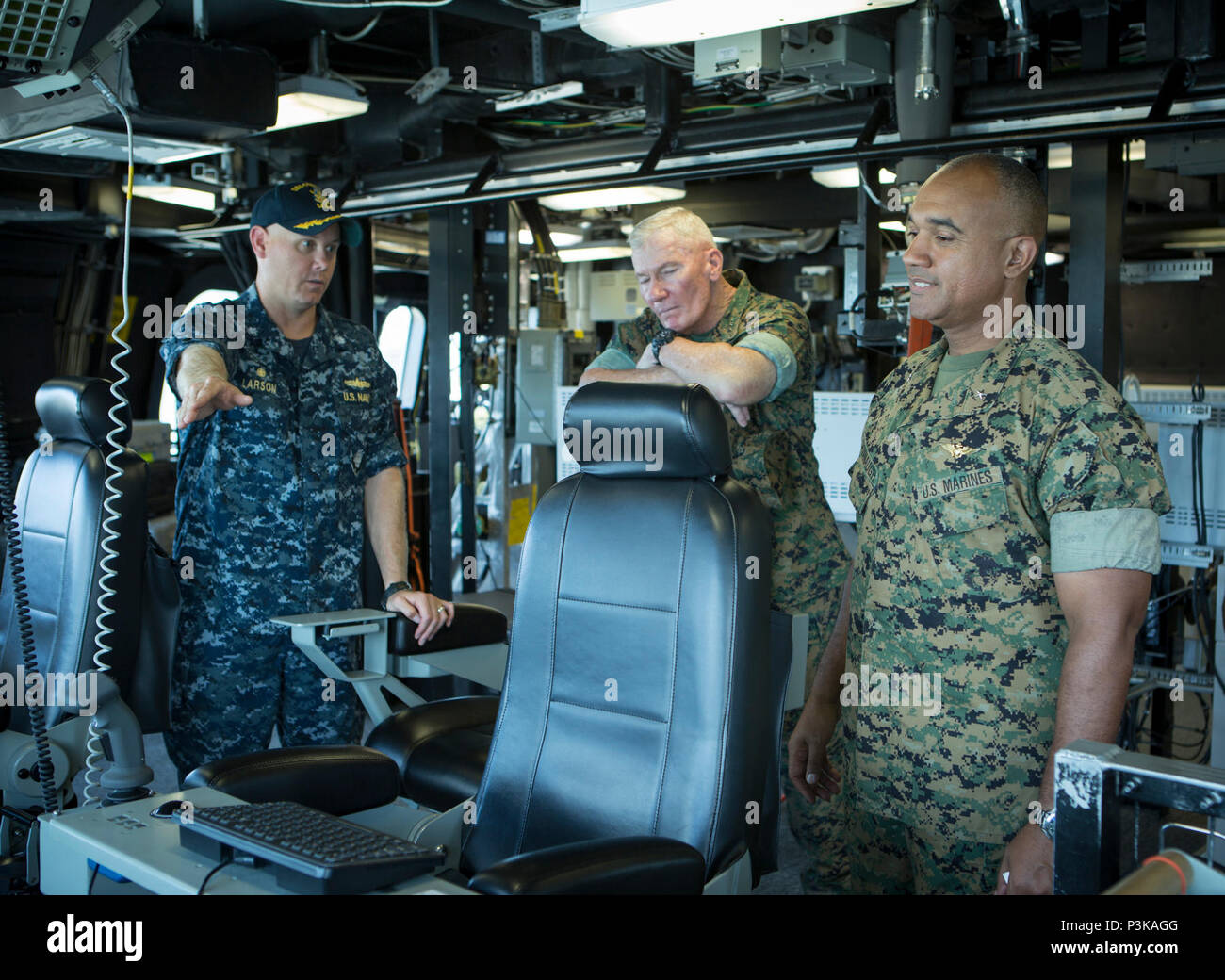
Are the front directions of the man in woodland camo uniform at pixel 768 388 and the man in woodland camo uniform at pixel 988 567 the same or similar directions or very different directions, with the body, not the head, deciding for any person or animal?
same or similar directions

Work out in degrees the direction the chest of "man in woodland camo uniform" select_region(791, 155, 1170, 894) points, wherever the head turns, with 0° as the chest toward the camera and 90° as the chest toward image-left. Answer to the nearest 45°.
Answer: approximately 45°

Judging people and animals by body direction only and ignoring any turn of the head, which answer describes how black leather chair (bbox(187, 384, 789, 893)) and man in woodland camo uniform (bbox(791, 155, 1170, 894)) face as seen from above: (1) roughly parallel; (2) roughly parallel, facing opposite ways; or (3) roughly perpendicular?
roughly parallel

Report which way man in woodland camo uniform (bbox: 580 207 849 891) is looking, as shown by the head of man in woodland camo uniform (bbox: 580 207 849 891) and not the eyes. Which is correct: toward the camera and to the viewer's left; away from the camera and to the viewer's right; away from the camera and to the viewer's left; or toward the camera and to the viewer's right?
toward the camera and to the viewer's left

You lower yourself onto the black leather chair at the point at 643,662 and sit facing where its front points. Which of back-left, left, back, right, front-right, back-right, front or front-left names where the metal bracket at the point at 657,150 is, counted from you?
back-right

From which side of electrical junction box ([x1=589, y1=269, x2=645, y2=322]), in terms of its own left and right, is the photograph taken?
front

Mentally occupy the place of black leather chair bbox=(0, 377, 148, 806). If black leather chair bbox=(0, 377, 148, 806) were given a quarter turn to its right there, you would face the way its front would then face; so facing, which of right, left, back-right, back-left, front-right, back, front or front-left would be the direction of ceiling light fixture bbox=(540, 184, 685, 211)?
right

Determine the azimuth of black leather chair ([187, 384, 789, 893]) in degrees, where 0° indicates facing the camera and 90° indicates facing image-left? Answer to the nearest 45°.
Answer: approximately 45°

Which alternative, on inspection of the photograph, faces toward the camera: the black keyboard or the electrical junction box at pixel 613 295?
the electrical junction box

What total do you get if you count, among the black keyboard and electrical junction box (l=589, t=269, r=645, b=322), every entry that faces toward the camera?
1
